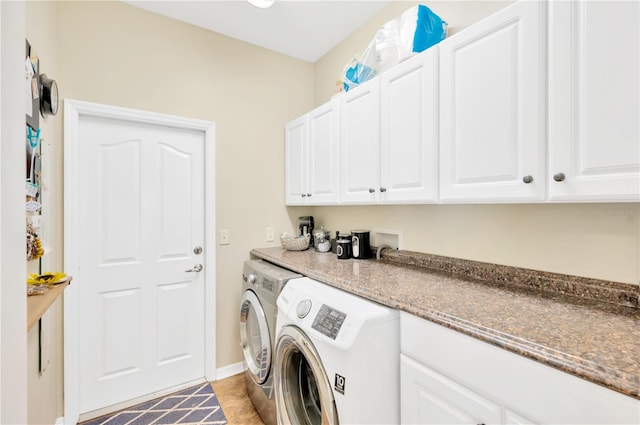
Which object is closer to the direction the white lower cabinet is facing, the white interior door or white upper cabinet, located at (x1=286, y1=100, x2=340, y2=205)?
the white interior door

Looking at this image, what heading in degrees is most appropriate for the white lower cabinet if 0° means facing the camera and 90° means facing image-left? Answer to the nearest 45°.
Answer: approximately 45°

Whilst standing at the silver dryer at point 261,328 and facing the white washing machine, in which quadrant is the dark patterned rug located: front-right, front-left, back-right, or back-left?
back-right

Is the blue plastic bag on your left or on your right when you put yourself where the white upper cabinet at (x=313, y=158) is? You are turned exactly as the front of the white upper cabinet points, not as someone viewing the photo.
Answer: on your left

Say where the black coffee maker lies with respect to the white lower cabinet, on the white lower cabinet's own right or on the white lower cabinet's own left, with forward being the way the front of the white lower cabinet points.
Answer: on the white lower cabinet's own right

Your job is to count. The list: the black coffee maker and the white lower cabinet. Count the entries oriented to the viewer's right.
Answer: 0

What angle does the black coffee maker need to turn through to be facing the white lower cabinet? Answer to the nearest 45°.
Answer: approximately 45° to its left

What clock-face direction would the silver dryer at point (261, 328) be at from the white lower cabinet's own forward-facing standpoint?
The silver dryer is roughly at 2 o'clock from the white lower cabinet.

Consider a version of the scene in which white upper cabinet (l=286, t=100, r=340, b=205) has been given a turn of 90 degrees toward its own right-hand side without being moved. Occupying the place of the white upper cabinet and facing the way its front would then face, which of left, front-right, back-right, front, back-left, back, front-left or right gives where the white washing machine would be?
back-left

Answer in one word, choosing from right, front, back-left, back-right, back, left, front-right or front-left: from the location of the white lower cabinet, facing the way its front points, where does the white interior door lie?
front-right

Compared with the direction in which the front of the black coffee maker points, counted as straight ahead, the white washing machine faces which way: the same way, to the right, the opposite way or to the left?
the same way

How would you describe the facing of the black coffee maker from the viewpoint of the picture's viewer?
facing the viewer and to the left of the viewer

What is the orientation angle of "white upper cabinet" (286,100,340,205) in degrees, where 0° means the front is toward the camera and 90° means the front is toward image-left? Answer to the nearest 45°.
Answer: approximately 45°
